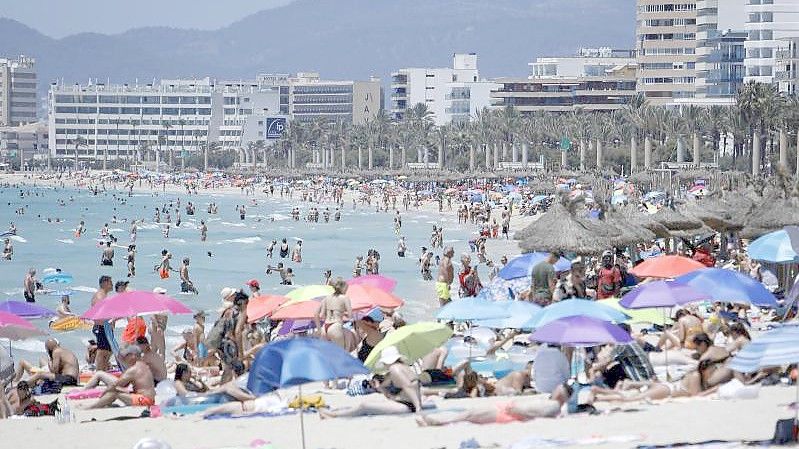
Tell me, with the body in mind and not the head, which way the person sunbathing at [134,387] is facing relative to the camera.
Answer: to the viewer's left
